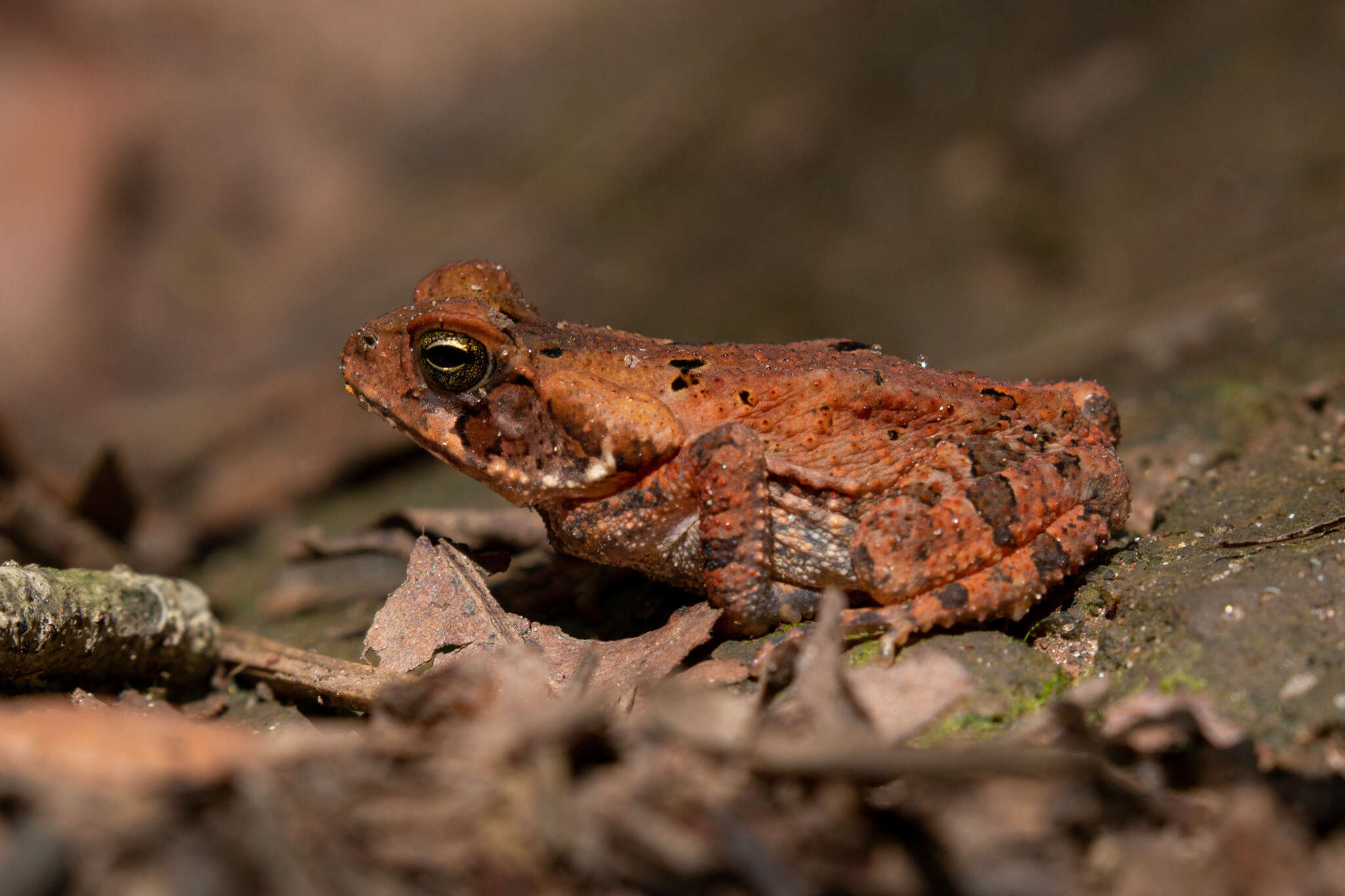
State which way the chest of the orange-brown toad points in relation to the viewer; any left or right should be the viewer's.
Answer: facing to the left of the viewer

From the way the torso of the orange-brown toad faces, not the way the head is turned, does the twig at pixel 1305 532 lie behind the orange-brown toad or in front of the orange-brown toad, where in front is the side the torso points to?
behind

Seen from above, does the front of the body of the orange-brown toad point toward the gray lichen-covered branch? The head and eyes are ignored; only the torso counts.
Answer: yes

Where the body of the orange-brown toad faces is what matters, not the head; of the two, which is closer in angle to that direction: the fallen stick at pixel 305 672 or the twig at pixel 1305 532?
the fallen stick
